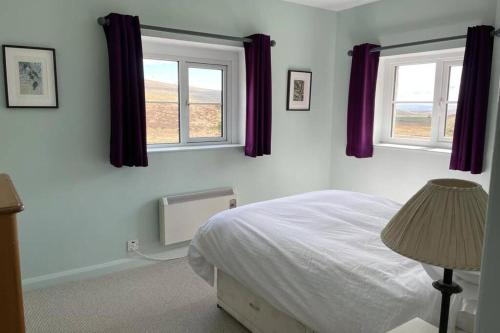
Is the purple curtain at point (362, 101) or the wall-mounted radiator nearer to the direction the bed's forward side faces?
the wall-mounted radiator

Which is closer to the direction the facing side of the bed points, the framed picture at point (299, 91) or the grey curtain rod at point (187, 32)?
the grey curtain rod

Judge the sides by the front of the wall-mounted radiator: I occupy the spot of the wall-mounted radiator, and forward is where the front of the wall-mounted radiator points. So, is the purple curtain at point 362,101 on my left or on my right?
on my left

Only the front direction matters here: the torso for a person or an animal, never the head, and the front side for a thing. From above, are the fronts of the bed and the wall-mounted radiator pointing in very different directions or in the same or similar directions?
very different directions

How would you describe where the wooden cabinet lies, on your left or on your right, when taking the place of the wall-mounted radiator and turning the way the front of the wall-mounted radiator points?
on your right

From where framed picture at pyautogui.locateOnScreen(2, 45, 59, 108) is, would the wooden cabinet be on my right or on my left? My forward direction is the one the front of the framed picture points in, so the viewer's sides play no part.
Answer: on my right

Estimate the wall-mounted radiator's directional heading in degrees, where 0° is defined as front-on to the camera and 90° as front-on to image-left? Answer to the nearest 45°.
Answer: approximately 315°

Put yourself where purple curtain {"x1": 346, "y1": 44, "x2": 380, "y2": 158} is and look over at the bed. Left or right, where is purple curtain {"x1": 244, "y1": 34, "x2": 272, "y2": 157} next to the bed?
right

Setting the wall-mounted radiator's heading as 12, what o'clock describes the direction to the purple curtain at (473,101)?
The purple curtain is roughly at 11 o'clock from the wall-mounted radiator.

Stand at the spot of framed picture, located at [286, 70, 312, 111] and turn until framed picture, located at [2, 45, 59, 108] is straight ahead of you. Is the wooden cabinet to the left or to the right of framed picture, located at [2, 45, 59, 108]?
left

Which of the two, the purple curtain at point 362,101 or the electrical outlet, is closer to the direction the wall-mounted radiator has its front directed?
the purple curtain
